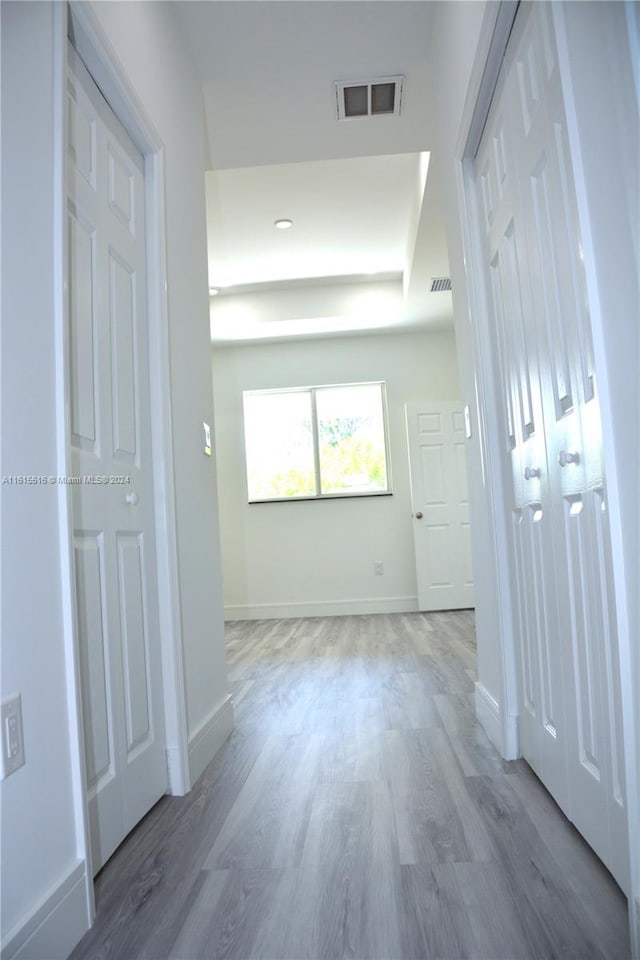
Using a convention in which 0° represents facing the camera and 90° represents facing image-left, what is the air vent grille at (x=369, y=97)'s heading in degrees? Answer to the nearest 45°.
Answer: approximately 0°

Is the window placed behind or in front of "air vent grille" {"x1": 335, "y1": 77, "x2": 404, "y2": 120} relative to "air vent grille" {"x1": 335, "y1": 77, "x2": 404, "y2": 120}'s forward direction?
behind

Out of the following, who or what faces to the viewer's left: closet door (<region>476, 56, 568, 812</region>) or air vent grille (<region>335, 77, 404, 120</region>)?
the closet door

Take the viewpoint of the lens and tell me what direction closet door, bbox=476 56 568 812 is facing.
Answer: facing to the left of the viewer

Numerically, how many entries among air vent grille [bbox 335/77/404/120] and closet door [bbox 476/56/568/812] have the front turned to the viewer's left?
1

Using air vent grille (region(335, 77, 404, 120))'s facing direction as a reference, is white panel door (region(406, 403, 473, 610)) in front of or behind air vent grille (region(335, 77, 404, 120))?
behind

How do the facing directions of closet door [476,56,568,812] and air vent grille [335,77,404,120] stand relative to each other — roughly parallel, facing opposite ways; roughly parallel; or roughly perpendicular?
roughly perpendicular
